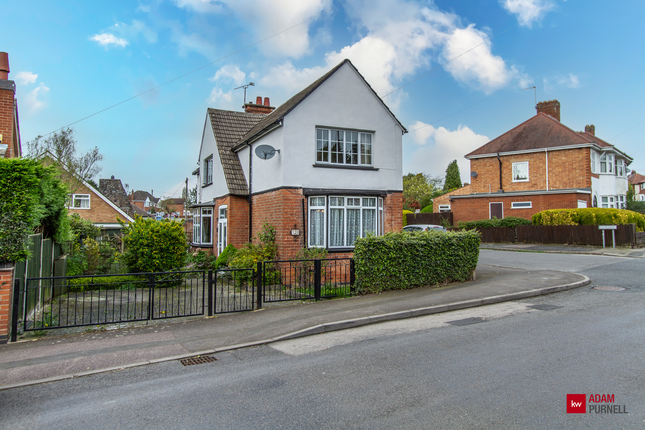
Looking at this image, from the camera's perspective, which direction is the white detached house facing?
toward the camera

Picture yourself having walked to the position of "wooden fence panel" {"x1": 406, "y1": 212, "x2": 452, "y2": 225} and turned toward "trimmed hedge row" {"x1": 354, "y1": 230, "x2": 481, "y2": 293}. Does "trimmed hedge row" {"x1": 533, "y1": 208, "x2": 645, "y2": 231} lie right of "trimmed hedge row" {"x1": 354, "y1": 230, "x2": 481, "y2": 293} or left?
left

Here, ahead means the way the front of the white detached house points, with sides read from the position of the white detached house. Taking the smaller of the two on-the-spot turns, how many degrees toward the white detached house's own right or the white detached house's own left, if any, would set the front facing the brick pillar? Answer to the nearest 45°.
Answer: approximately 45° to the white detached house's own right

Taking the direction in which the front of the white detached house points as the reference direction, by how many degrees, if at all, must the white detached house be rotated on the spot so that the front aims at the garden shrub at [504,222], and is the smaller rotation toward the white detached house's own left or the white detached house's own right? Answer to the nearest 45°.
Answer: approximately 135° to the white detached house's own left

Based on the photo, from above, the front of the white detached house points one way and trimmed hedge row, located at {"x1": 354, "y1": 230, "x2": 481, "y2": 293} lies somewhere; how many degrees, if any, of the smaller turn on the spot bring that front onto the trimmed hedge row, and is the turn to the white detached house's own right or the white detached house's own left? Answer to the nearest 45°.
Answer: approximately 45° to the white detached house's own left

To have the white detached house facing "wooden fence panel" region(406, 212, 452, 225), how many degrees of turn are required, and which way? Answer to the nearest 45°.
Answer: approximately 135° to its left

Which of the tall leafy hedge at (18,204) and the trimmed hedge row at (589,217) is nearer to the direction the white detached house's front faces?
the tall leafy hedge

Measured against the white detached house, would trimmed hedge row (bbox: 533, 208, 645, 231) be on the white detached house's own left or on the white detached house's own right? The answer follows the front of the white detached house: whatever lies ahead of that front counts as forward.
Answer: on the white detached house's own left

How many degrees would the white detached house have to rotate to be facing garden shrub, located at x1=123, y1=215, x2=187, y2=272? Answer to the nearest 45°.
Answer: approximately 90° to its right

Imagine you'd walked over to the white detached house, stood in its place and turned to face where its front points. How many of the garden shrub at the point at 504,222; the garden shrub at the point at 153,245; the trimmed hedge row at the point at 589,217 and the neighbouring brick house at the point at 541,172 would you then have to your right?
1

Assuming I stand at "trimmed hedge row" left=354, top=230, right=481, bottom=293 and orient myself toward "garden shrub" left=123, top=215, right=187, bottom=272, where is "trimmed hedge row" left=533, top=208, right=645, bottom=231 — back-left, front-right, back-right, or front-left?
back-right

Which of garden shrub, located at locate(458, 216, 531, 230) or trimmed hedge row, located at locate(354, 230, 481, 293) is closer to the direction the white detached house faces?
the trimmed hedge row

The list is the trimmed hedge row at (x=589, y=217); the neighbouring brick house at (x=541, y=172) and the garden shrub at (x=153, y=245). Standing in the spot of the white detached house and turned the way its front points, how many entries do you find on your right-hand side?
1

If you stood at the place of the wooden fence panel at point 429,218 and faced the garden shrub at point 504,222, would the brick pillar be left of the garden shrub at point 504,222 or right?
right

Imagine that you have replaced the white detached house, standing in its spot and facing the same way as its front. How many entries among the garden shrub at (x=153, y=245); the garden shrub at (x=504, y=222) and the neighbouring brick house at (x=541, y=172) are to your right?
1

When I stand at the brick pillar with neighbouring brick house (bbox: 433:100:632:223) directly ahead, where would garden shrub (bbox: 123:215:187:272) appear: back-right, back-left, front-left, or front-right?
front-left

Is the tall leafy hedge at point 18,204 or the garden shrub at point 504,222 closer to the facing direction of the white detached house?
the tall leafy hedge
